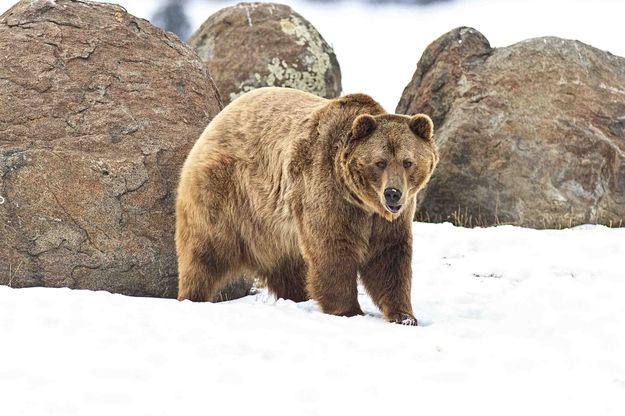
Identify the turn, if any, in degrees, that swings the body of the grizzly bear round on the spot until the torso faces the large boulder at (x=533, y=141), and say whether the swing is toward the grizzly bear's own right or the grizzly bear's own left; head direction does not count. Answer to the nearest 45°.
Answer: approximately 90° to the grizzly bear's own left

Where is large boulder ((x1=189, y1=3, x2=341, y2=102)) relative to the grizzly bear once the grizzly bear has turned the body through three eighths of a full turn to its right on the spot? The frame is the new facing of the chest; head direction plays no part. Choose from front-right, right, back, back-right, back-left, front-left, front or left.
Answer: right

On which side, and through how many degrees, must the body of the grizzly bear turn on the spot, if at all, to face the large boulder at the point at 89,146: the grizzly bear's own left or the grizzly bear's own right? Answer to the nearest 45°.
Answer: approximately 180°

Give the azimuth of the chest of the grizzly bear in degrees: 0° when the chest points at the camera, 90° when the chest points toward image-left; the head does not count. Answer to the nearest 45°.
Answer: approximately 315°
